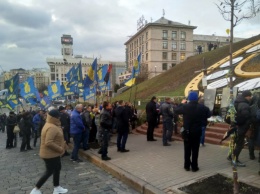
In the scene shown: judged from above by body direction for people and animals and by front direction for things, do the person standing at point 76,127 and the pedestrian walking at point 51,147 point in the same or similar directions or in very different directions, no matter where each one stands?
same or similar directions

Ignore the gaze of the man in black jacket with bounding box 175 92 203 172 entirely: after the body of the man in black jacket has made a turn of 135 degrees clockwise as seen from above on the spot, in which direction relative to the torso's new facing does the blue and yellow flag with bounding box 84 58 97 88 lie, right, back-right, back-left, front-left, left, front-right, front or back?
back

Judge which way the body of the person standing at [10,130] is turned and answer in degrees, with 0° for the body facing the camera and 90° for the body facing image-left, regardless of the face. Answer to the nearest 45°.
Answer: approximately 180°

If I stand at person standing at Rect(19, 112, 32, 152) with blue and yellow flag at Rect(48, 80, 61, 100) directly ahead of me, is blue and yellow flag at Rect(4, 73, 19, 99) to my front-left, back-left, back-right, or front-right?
front-left

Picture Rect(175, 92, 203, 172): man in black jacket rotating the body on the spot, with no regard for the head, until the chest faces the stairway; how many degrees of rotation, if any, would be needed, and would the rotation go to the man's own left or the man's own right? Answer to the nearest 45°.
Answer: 0° — they already face it

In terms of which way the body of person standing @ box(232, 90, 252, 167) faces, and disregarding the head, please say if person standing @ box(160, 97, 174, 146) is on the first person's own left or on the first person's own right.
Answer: on the first person's own left

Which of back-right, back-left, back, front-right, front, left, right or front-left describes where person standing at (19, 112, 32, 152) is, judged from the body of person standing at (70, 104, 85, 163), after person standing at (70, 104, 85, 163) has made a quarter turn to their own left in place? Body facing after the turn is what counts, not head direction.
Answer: front-left

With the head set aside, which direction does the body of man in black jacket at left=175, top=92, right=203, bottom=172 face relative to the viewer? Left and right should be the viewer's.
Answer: facing away from the viewer

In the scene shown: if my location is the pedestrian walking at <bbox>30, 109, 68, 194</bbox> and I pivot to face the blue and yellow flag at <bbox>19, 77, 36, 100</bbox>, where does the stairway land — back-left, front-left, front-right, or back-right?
front-right
